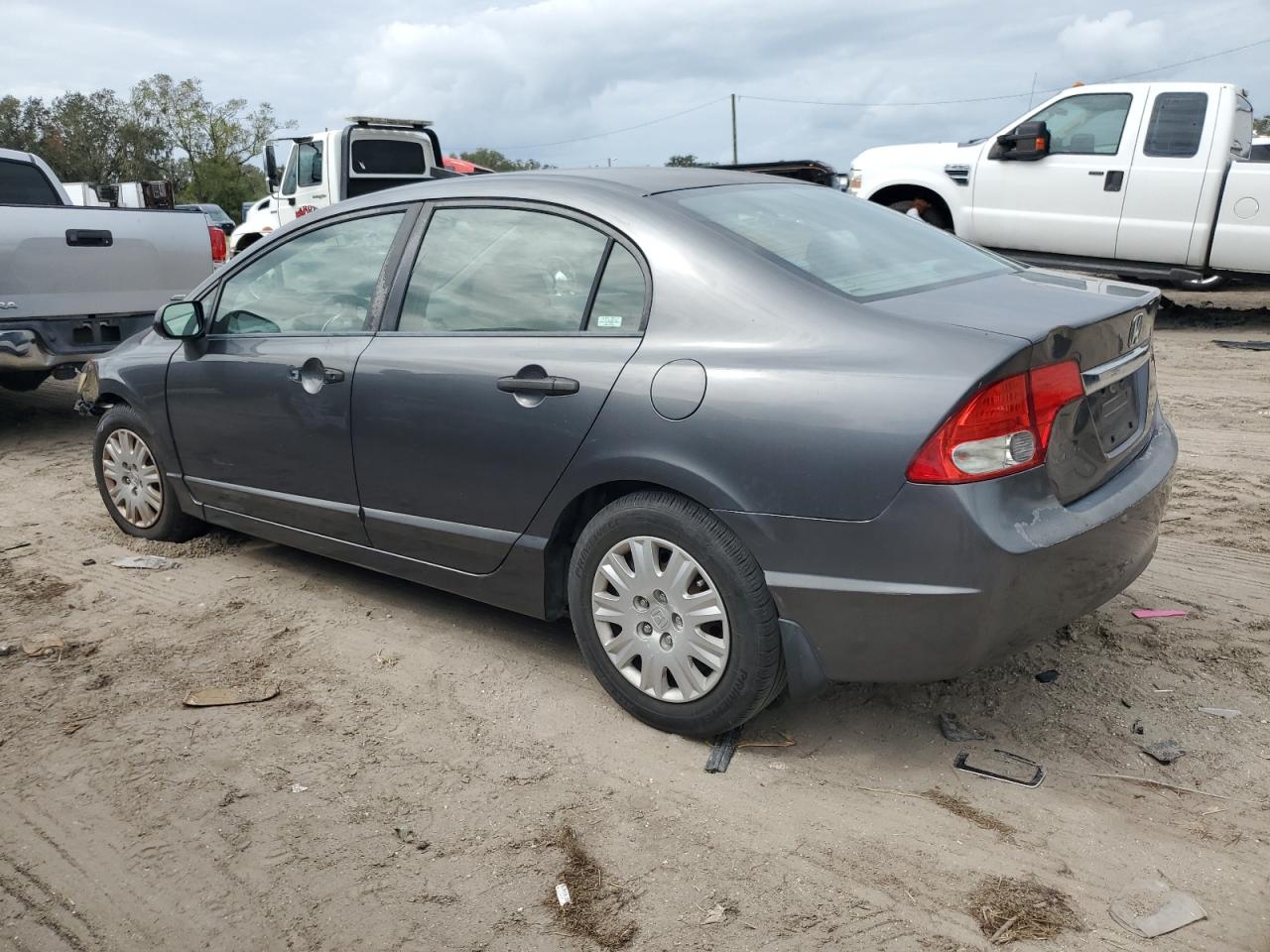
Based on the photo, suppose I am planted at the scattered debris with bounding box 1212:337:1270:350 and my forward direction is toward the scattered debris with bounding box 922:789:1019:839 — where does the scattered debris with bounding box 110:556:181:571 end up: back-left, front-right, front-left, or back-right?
front-right

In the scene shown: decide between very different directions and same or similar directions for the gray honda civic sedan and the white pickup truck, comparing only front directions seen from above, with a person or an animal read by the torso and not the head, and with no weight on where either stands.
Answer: same or similar directions

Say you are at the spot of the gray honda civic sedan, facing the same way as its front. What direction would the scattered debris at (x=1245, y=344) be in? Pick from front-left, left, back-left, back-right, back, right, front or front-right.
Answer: right

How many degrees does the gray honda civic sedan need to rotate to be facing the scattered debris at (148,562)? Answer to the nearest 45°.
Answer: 0° — it already faces it

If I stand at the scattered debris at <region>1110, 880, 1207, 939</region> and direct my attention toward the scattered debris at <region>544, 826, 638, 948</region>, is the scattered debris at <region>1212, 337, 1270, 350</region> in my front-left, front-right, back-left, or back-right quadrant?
back-right

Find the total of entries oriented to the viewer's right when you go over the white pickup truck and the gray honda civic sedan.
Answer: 0

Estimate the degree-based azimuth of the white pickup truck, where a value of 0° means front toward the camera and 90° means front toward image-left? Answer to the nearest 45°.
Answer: approximately 90°

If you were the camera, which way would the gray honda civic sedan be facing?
facing away from the viewer and to the left of the viewer

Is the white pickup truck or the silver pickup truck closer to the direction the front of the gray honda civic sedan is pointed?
the silver pickup truck

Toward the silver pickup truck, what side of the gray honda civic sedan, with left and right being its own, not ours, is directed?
front

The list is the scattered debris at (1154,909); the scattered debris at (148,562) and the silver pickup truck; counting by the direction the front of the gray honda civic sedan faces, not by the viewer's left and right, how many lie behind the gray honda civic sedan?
1

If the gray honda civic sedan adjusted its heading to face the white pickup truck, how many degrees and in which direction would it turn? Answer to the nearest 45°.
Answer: approximately 90° to its right
